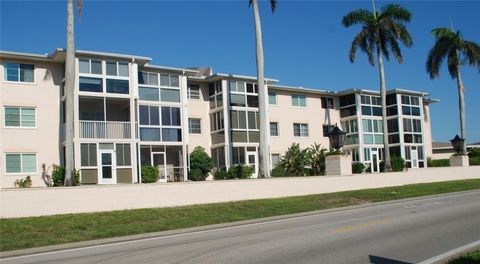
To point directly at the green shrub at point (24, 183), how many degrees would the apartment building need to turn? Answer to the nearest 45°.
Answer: approximately 90° to its right

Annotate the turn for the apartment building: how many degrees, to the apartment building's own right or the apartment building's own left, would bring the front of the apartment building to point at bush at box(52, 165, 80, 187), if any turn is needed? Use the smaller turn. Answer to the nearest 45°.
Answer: approximately 90° to the apartment building's own right

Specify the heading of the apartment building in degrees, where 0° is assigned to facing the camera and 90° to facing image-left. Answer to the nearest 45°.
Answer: approximately 315°

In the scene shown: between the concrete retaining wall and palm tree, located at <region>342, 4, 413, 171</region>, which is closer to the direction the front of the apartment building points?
the concrete retaining wall

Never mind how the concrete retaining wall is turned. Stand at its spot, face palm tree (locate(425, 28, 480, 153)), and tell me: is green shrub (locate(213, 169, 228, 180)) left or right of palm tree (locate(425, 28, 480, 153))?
left

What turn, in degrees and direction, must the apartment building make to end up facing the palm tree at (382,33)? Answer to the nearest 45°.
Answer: approximately 90° to its left

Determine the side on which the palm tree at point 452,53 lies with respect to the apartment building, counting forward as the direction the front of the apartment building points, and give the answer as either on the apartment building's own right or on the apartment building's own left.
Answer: on the apartment building's own left

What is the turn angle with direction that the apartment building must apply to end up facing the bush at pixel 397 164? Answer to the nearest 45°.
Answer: approximately 90° to its left

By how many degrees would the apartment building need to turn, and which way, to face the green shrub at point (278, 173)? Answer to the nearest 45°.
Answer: approximately 45° to its left
